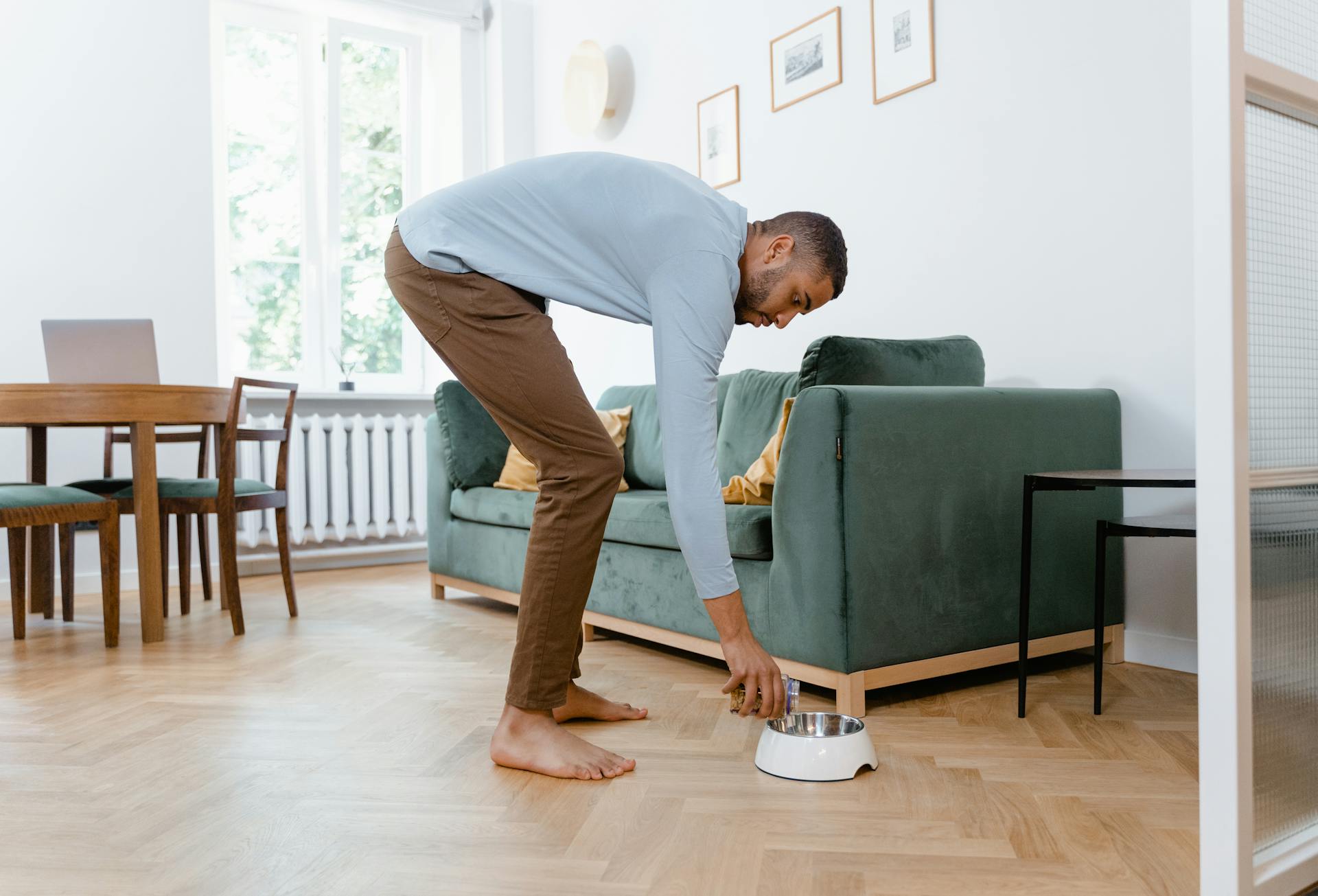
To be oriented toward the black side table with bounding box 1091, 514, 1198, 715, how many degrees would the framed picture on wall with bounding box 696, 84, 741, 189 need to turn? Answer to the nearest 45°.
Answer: approximately 45° to its left

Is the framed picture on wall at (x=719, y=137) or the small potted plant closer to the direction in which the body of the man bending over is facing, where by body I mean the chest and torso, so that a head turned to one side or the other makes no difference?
the framed picture on wall

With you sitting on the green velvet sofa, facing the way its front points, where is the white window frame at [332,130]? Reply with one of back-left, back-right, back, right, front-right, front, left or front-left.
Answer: right

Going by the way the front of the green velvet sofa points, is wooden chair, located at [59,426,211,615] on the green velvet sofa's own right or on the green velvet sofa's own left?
on the green velvet sofa's own right

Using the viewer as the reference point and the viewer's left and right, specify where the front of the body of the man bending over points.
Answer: facing to the right of the viewer

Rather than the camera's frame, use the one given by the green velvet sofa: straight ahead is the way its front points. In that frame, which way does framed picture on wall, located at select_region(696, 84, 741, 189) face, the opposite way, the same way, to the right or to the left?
the same way

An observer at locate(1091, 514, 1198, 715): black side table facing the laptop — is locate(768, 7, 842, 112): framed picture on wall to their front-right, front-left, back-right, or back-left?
front-right

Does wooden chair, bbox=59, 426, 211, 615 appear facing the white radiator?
no

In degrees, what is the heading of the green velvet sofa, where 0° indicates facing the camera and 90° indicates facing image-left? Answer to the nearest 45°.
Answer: approximately 45°

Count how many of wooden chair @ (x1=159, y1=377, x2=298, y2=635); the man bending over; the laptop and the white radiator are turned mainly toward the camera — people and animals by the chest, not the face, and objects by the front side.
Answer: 1

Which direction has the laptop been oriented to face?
away from the camera

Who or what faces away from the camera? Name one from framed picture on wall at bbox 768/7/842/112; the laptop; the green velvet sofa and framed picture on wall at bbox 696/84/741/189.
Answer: the laptop

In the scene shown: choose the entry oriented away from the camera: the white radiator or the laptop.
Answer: the laptop

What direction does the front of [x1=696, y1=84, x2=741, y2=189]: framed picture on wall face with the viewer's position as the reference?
facing the viewer and to the left of the viewer

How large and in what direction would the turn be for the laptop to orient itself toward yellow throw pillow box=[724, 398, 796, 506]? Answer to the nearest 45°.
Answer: approximately 135° to its right

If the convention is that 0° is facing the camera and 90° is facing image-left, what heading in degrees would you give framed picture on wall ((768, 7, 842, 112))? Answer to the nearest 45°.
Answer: approximately 45°

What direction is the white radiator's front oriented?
toward the camera

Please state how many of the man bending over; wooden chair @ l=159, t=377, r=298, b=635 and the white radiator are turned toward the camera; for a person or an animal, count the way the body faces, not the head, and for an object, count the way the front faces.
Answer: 1

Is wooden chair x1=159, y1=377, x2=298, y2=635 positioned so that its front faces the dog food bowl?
no

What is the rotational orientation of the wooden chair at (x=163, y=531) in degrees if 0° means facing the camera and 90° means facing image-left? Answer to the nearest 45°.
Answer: approximately 45°

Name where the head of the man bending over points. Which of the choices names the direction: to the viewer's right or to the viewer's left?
to the viewer's right

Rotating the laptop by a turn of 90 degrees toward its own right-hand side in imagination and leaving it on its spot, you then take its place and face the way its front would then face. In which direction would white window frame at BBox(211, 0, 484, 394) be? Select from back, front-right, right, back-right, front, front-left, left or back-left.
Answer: front-left

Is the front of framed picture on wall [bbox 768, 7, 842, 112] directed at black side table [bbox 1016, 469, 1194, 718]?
no
